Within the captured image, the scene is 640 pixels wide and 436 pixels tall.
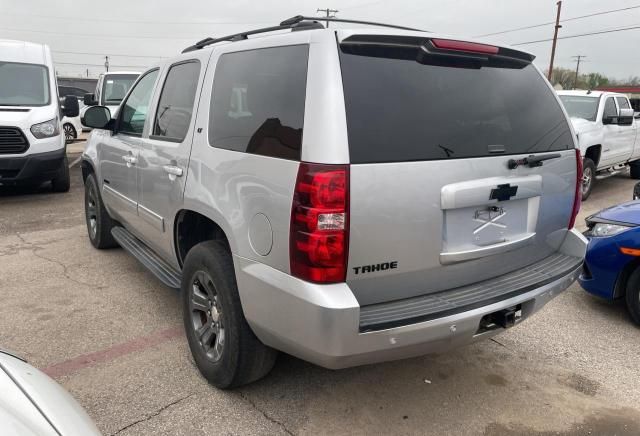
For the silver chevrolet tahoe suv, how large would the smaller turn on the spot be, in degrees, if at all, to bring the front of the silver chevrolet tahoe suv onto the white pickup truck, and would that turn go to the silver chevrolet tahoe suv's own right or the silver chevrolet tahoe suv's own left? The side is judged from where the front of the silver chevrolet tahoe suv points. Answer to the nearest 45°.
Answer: approximately 90° to the silver chevrolet tahoe suv's own right

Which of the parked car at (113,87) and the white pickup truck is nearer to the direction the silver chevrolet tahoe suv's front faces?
the parked car

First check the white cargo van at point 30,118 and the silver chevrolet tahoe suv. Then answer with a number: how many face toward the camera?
1

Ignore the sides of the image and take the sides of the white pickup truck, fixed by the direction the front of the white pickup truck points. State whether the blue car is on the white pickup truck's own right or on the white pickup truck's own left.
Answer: on the white pickup truck's own left

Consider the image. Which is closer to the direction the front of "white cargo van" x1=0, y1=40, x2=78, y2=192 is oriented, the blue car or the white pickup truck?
the blue car

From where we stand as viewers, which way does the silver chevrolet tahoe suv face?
facing away from the viewer and to the left of the viewer

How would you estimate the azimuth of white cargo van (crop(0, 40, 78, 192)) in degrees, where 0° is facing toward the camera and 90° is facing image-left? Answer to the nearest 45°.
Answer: approximately 0°

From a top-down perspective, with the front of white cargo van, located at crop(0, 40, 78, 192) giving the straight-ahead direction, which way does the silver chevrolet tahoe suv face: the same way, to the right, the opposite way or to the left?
the opposite way

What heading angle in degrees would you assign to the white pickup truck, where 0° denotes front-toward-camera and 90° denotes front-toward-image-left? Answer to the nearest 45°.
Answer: approximately 45°
